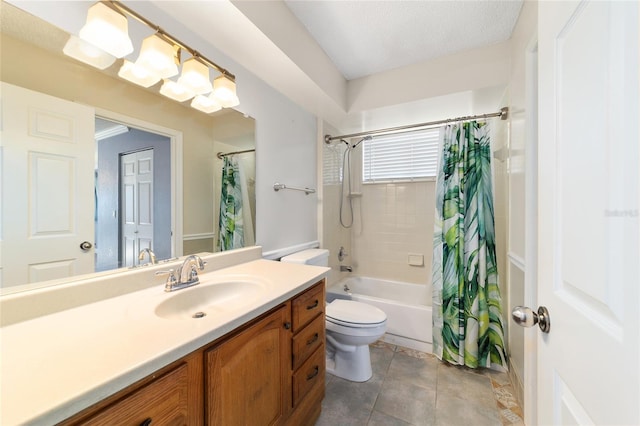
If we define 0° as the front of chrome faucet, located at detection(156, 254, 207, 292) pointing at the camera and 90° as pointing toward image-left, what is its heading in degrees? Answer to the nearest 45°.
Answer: approximately 315°

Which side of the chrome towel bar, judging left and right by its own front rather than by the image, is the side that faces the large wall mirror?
right

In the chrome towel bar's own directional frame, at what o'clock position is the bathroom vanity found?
The bathroom vanity is roughly at 2 o'clock from the chrome towel bar.

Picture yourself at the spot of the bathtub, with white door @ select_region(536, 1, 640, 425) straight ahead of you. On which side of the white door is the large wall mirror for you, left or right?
right

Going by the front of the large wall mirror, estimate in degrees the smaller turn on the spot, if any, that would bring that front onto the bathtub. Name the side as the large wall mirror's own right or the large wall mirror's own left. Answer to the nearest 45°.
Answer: approximately 45° to the large wall mirror's own left

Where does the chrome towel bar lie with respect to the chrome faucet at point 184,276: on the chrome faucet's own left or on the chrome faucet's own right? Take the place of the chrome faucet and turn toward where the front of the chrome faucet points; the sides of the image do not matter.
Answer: on the chrome faucet's own left

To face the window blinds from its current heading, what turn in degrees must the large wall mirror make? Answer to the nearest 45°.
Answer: approximately 45° to its left

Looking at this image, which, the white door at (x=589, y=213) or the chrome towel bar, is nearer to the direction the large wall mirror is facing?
the white door
